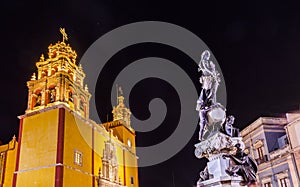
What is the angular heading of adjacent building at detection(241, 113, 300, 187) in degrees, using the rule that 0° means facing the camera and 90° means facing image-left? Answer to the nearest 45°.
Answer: approximately 45°

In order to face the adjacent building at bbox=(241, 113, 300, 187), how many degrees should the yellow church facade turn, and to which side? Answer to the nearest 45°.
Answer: approximately 45° to its left

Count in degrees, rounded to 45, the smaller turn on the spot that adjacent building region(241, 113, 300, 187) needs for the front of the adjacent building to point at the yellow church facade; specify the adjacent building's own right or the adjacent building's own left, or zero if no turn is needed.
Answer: approximately 45° to the adjacent building's own right

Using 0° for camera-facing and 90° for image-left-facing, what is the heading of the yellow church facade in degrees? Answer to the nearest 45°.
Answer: approximately 315°
